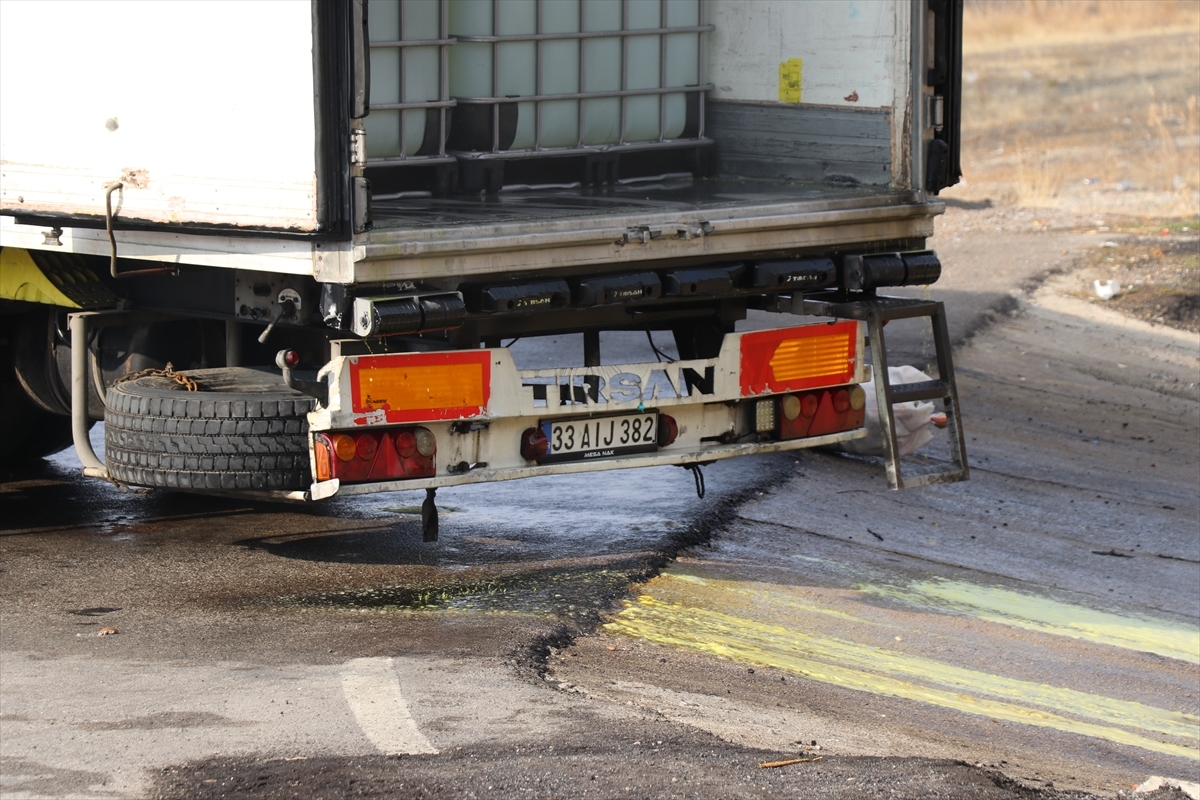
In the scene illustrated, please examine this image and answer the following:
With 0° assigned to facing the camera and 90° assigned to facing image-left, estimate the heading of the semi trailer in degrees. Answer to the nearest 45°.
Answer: approximately 135°
